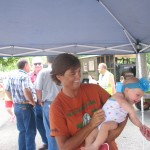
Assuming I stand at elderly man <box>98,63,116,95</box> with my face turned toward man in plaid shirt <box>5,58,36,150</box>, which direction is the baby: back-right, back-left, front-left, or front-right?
front-left

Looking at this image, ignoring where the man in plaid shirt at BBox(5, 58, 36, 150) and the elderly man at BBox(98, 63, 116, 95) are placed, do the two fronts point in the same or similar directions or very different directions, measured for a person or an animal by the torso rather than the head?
very different directions

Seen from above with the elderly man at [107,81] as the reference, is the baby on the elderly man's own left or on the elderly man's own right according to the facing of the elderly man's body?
on the elderly man's own left

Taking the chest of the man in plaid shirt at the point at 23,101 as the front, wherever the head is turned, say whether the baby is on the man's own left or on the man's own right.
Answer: on the man's own right

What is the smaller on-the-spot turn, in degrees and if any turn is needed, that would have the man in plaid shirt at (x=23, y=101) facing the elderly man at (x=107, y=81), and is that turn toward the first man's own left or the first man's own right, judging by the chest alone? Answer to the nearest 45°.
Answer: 0° — they already face them

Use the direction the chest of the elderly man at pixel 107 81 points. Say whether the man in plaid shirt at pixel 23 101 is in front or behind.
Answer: in front

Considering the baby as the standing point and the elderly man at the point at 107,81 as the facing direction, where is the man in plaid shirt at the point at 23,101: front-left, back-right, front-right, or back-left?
front-left

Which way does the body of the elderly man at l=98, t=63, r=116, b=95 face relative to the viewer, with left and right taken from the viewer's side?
facing the viewer and to the left of the viewer

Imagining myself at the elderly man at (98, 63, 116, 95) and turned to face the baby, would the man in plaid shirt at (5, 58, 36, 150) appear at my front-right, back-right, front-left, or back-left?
front-right

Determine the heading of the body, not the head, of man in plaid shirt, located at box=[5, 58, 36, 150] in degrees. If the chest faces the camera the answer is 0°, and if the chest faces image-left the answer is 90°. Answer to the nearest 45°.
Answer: approximately 225°
